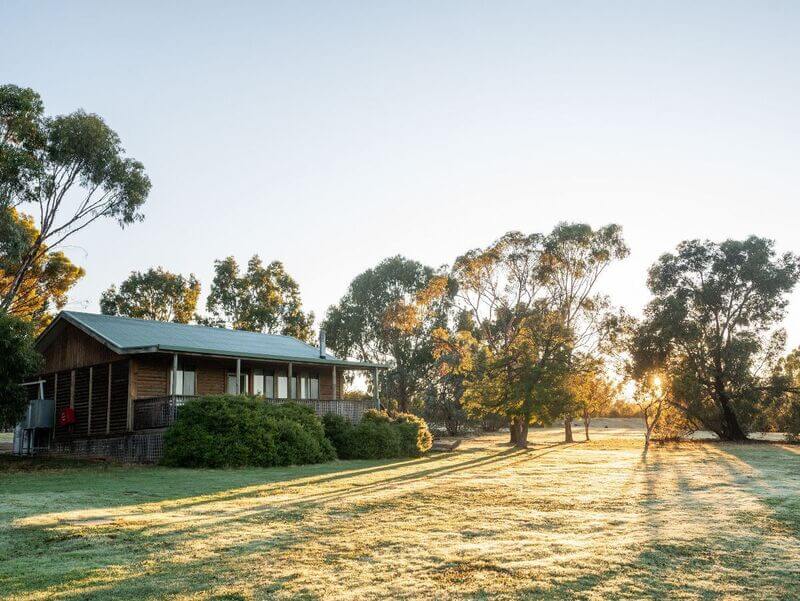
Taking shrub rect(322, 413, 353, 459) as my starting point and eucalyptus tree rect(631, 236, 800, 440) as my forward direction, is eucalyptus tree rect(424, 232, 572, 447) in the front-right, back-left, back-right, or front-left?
front-left

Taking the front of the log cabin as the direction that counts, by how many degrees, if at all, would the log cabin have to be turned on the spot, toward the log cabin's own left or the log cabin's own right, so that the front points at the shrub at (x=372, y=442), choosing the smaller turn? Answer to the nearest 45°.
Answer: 0° — it already faces it

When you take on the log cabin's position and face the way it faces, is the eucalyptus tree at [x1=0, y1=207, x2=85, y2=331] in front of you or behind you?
behind

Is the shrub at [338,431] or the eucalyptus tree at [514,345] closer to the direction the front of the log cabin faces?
the shrub

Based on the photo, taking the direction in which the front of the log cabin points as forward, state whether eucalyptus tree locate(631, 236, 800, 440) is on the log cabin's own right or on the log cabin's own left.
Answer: on the log cabin's own left

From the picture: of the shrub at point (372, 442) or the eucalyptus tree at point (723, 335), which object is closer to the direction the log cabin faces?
the shrub

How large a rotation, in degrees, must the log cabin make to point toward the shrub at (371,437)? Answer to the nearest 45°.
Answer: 0° — it already faces it

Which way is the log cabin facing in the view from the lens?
facing the viewer and to the right of the viewer

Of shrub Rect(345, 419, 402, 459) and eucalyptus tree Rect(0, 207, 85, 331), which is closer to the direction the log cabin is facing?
the shrub
